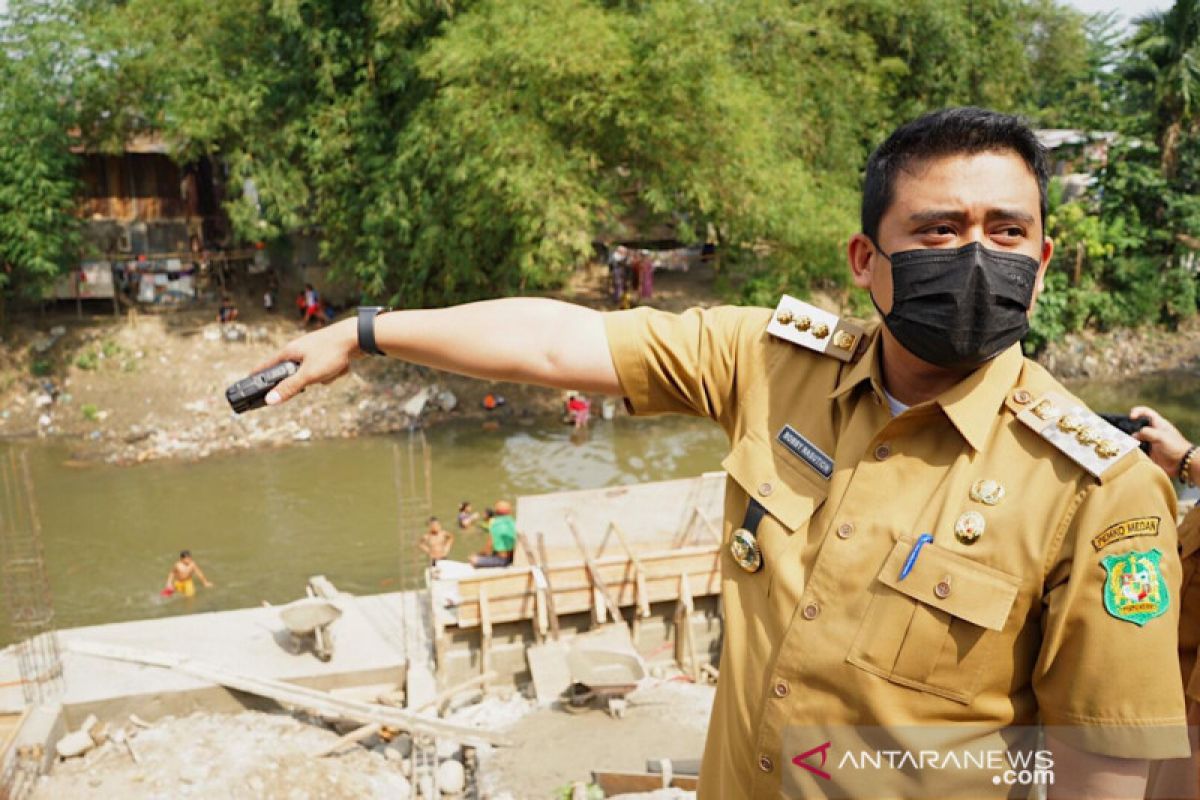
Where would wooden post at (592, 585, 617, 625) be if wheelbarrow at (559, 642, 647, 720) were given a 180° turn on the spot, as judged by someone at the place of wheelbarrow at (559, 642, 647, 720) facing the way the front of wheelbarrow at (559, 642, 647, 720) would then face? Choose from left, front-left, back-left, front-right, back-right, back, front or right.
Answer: left

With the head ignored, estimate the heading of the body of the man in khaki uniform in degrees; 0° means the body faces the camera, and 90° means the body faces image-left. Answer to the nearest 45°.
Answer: approximately 45°

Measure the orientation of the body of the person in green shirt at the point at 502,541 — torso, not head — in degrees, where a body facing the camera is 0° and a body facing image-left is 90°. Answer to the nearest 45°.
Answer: approximately 90°

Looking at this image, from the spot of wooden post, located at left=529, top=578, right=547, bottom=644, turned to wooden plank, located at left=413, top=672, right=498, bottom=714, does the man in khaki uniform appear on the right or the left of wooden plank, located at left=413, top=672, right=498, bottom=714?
left

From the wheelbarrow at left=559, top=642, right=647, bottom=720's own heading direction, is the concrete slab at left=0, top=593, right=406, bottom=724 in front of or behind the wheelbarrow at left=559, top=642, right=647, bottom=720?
in front

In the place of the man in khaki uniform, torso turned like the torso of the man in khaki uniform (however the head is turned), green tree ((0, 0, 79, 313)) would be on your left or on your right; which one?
on your right

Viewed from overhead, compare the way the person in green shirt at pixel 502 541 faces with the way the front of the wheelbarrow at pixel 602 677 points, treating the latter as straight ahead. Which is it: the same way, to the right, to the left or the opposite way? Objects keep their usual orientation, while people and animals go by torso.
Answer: the same way

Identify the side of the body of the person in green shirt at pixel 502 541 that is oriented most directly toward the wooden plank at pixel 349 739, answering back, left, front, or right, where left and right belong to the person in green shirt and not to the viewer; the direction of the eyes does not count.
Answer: left

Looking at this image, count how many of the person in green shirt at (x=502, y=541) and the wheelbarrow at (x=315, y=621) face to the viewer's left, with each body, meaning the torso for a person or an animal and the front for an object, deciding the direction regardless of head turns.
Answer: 1
